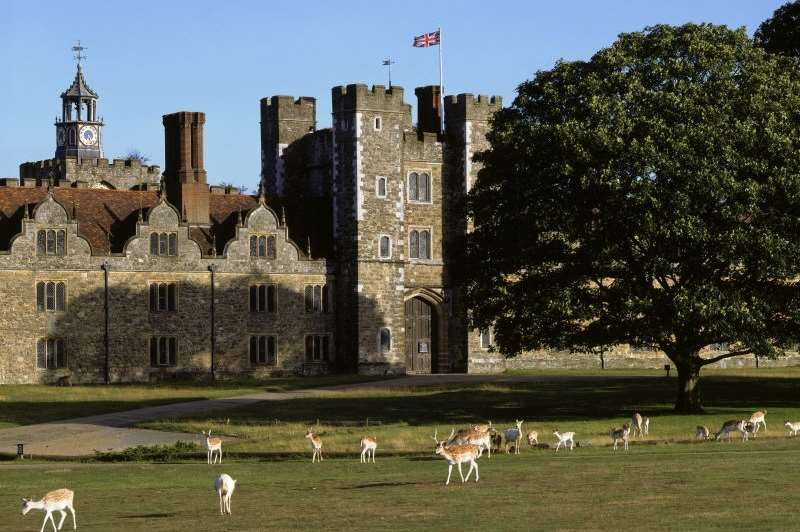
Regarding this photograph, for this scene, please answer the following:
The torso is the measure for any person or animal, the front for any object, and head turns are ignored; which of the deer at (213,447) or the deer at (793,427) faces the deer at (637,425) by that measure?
the deer at (793,427)

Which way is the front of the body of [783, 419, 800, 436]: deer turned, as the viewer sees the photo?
to the viewer's left

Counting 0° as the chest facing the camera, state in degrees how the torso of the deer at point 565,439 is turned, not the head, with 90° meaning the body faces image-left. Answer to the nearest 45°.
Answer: approximately 90°

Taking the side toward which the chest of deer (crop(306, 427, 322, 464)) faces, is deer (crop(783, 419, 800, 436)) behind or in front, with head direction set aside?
behind

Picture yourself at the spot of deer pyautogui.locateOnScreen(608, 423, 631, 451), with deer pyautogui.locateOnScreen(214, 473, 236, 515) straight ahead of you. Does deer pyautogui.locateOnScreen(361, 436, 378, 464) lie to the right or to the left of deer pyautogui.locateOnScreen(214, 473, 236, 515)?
right

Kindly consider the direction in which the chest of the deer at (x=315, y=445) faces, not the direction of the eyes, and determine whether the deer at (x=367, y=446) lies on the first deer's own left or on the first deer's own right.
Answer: on the first deer's own left

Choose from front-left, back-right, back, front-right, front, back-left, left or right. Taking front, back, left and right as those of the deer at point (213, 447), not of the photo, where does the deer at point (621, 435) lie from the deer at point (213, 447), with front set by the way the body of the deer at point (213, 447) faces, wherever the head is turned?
back-left

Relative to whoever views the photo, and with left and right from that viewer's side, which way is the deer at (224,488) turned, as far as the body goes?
facing away from the viewer

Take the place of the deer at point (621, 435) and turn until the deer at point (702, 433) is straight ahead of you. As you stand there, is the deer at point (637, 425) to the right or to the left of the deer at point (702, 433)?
left

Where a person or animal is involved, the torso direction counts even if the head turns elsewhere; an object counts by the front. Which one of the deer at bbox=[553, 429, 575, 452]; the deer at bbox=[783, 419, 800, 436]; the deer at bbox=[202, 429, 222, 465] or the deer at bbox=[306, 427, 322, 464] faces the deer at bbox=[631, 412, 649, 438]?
the deer at bbox=[783, 419, 800, 436]

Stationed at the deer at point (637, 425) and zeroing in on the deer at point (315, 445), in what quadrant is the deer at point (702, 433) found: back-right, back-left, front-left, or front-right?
back-left
